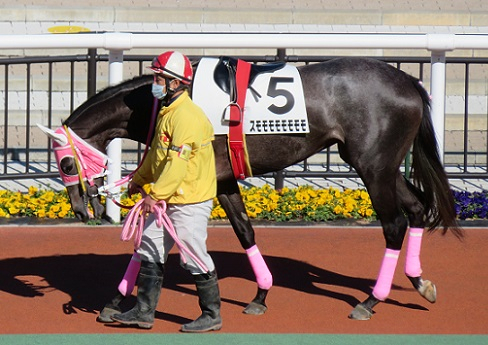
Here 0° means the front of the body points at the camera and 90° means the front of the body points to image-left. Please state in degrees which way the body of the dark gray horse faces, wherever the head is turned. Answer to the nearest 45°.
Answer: approximately 90°

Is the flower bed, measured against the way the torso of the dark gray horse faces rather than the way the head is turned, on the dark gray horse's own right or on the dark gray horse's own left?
on the dark gray horse's own right
